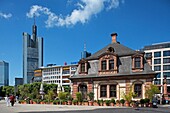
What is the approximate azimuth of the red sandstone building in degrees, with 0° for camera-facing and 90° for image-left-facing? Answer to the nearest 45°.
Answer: approximately 0°
